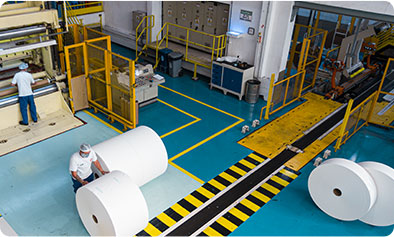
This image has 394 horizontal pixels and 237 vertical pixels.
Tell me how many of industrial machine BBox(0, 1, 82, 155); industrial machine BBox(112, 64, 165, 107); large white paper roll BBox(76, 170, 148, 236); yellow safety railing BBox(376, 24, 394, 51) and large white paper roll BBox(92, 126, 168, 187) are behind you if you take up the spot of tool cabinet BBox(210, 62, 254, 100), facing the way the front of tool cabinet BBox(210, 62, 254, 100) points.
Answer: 1

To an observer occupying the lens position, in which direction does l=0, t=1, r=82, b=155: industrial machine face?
facing the viewer and to the right of the viewer

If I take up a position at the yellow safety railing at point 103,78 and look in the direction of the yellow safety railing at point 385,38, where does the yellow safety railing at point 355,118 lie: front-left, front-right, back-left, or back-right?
front-right

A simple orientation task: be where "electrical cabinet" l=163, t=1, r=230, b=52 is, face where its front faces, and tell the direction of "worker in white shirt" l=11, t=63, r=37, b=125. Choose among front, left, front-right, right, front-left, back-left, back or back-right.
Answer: front

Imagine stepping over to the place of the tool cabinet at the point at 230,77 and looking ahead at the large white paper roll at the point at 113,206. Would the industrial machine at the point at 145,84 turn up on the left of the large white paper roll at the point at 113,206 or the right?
right

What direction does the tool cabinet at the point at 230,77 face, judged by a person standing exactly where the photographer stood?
facing the viewer and to the left of the viewer

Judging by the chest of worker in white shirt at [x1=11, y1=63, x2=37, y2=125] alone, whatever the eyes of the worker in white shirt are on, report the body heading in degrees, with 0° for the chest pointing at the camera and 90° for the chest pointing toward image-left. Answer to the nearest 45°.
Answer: approximately 180°

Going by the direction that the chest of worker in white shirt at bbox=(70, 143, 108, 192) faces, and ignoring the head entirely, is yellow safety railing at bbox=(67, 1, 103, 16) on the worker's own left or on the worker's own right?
on the worker's own left

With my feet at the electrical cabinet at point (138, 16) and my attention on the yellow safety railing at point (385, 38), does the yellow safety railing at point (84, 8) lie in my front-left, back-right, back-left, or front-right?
back-left

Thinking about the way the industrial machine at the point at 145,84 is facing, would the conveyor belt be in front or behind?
in front

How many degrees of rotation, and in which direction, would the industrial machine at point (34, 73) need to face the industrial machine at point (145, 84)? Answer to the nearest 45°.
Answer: approximately 45° to its left

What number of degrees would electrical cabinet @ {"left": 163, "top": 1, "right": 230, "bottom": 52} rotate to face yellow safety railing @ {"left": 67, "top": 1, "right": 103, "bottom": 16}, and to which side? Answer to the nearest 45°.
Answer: approximately 90° to its right

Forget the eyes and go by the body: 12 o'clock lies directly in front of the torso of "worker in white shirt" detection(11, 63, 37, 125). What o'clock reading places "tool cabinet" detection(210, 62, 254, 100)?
The tool cabinet is roughly at 3 o'clock from the worker in white shirt.

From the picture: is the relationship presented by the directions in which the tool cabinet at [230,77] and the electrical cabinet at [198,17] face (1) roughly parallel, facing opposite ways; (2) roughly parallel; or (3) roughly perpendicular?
roughly parallel

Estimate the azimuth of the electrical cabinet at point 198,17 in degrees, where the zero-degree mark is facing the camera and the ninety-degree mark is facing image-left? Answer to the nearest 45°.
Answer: approximately 45°

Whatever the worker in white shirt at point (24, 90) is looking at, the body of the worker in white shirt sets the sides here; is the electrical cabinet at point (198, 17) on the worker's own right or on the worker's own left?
on the worker's own right

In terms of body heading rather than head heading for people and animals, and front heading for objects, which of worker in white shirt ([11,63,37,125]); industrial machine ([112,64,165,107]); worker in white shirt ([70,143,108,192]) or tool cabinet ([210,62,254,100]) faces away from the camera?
worker in white shirt ([11,63,37,125])
